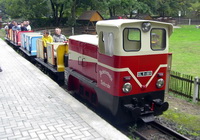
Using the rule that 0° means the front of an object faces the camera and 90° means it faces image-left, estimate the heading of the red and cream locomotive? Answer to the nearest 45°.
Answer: approximately 315°

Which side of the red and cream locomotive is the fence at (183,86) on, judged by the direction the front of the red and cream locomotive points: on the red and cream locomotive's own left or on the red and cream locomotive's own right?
on the red and cream locomotive's own left
